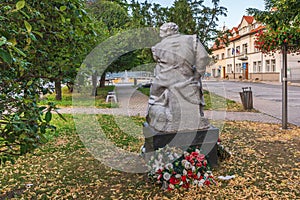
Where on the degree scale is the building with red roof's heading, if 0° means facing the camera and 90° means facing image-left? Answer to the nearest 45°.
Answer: approximately 45°
